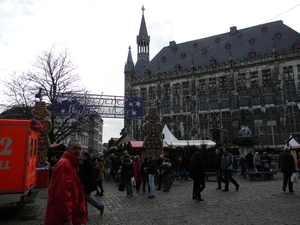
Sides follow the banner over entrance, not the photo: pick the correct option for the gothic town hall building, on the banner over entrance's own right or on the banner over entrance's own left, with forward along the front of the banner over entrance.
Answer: on the banner over entrance's own left

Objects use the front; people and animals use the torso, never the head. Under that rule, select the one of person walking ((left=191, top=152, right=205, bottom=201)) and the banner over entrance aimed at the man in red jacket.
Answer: the banner over entrance

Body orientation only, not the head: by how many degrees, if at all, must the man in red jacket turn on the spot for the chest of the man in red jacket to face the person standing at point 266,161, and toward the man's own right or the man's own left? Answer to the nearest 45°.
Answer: approximately 90° to the man's own left

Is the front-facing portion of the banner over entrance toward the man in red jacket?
yes

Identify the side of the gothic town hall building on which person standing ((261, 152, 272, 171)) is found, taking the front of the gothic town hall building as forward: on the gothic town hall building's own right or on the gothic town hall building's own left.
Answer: on the gothic town hall building's own left
